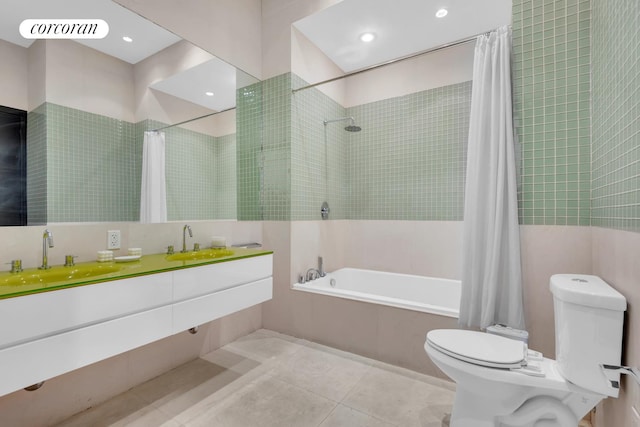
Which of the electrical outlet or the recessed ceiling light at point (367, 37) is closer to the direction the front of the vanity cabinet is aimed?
the recessed ceiling light

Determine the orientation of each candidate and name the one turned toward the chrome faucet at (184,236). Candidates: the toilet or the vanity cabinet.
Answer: the toilet

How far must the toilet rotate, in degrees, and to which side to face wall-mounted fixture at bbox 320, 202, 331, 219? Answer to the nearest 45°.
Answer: approximately 45° to its right

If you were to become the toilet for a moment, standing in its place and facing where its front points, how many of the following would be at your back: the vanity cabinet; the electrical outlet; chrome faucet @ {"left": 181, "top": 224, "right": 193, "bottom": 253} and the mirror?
0

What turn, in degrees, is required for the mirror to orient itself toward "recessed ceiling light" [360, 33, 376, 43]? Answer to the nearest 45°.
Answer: approximately 45° to its left

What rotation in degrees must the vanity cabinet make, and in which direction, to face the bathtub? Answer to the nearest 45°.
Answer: approximately 45° to its left

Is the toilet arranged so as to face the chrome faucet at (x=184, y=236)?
yes

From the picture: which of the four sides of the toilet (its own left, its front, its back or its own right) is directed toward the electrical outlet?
front

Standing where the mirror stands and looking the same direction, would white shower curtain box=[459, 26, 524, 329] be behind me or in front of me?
in front

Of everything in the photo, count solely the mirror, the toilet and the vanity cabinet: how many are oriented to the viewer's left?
1

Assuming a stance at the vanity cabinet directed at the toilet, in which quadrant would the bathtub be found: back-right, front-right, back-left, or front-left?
front-left

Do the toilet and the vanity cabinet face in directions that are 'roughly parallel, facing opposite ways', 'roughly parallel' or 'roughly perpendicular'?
roughly parallel, facing opposite ways

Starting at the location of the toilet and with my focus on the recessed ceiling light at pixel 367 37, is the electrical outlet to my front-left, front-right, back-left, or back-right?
front-left

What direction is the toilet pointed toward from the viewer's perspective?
to the viewer's left

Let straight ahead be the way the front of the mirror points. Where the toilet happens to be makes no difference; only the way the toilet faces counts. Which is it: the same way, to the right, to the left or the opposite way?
the opposite way

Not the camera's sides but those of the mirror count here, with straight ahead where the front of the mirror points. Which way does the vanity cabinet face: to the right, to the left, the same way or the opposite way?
the same way

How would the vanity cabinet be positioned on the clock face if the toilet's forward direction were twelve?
The vanity cabinet is roughly at 11 o'clock from the toilet.
